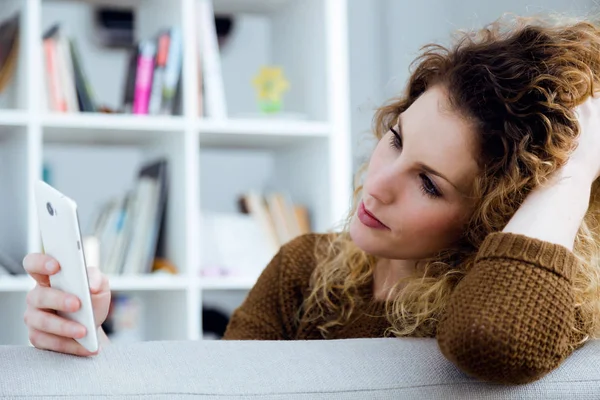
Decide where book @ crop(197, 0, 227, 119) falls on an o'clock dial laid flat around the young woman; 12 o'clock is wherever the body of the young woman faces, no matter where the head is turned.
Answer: The book is roughly at 4 o'clock from the young woman.

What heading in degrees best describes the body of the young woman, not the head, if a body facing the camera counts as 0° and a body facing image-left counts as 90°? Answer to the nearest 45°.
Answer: approximately 45°

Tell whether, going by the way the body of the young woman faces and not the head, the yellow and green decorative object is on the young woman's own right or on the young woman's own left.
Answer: on the young woman's own right

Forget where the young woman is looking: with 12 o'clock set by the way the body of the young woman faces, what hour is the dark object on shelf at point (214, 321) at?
The dark object on shelf is roughly at 4 o'clock from the young woman.
